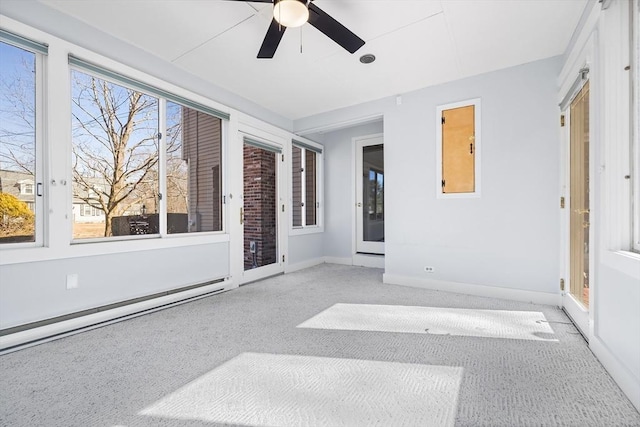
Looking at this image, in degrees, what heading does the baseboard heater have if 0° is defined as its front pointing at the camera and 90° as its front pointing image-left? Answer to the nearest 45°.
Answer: approximately 315°

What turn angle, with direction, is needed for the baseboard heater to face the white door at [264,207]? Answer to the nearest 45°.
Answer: approximately 90° to its left

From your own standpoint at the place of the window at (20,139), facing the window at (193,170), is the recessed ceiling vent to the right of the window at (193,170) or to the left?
right

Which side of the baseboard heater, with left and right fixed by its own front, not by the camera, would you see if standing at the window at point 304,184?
left

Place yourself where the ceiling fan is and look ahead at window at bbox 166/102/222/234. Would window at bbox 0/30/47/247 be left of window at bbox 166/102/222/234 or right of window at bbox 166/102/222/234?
left

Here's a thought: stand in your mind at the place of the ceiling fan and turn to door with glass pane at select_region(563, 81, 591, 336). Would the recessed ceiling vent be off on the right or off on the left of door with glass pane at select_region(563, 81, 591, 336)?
left

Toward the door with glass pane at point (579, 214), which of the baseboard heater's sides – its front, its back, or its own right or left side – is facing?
front

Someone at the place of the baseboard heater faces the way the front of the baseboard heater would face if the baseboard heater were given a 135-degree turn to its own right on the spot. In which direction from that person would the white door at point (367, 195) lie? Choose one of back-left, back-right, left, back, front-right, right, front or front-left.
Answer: back
